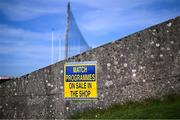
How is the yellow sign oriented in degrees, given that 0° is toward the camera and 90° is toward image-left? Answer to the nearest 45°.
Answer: approximately 0°
